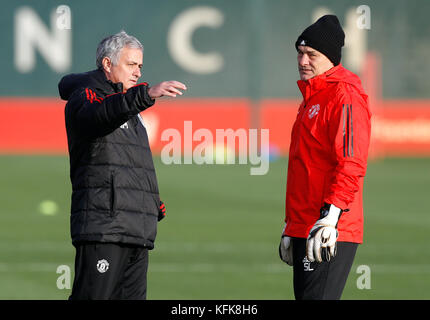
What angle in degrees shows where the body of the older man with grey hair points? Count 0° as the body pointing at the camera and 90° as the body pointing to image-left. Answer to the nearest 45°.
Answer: approximately 315°

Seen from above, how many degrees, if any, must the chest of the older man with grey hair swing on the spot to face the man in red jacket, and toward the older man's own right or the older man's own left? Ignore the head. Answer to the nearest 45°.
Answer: approximately 45° to the older man's own left

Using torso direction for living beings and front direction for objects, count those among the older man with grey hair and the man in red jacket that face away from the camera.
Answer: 0

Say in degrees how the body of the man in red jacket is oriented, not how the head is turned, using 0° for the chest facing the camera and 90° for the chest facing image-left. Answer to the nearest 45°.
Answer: approximately 45°

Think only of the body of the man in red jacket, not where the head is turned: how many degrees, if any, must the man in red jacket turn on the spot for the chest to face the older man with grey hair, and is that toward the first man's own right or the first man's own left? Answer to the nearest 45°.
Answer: approximately 45° to the first man's own right

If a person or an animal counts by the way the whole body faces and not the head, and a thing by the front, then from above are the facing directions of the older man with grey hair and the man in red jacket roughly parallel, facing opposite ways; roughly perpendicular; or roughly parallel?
roughly perpendicular
